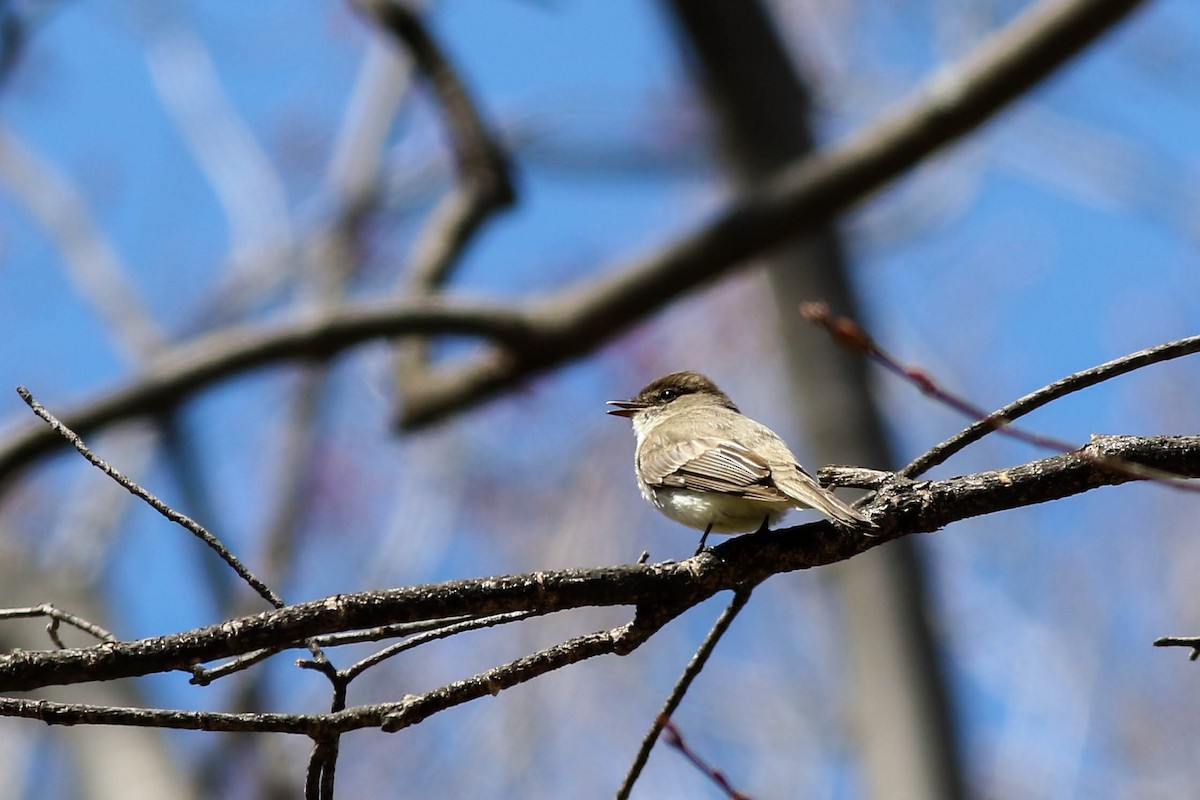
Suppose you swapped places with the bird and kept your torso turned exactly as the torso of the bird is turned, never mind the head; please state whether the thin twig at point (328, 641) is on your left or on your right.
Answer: on your left

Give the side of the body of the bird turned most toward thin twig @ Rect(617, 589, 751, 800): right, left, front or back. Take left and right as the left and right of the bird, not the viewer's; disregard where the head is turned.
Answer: left

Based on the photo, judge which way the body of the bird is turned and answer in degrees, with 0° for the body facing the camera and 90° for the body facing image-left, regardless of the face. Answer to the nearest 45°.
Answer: approximately 90°

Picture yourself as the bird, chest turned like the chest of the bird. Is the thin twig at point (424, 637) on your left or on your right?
on your left
